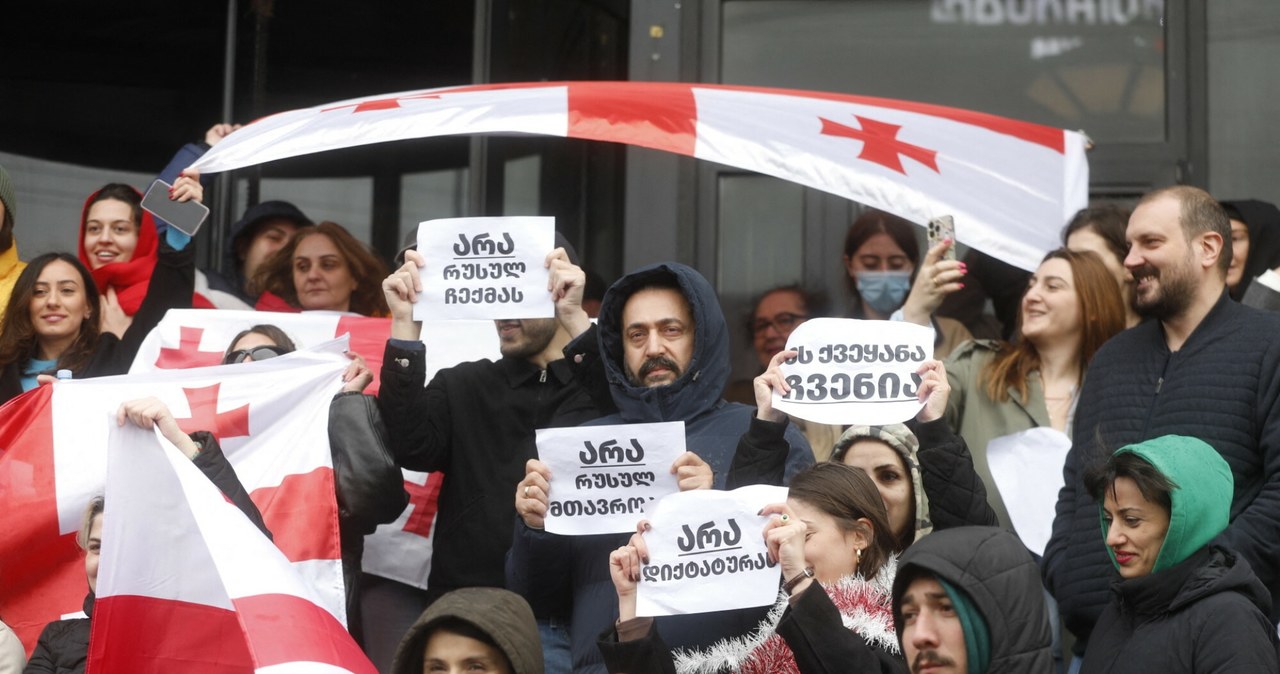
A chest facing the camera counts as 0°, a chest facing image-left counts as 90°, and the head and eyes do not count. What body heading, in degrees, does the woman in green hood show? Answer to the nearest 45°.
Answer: approximately 45°

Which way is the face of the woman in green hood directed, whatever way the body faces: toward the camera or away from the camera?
toward the camera

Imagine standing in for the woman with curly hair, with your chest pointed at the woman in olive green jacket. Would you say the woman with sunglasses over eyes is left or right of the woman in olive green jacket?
right

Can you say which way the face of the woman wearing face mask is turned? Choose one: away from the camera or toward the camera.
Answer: toward the camera

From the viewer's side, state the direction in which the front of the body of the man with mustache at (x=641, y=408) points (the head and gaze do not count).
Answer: toward the camera

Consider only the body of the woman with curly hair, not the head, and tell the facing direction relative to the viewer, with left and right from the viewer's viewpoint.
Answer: facing the viewer and to the left of the viewer

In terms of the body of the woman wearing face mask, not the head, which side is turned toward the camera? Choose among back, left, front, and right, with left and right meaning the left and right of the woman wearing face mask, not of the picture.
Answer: front

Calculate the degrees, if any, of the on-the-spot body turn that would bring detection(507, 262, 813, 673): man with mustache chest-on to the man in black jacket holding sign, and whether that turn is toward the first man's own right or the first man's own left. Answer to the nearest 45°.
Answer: approximately 135° to the first man's own right

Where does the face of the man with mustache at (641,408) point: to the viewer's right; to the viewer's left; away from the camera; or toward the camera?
toward the camera

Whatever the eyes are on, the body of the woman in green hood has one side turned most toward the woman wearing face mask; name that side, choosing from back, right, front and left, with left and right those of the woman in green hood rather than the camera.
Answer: right

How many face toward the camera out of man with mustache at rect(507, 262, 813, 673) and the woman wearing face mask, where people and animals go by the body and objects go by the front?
2

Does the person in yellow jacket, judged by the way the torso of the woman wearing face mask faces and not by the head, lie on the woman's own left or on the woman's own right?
on the woman's own right
